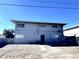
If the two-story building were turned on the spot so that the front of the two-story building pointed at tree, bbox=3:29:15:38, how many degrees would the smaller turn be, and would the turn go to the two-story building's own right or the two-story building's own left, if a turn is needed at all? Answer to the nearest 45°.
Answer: approximately 135° to the two-story building's own right

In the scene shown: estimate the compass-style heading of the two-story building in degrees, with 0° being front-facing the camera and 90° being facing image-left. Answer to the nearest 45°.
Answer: approximately 0°
